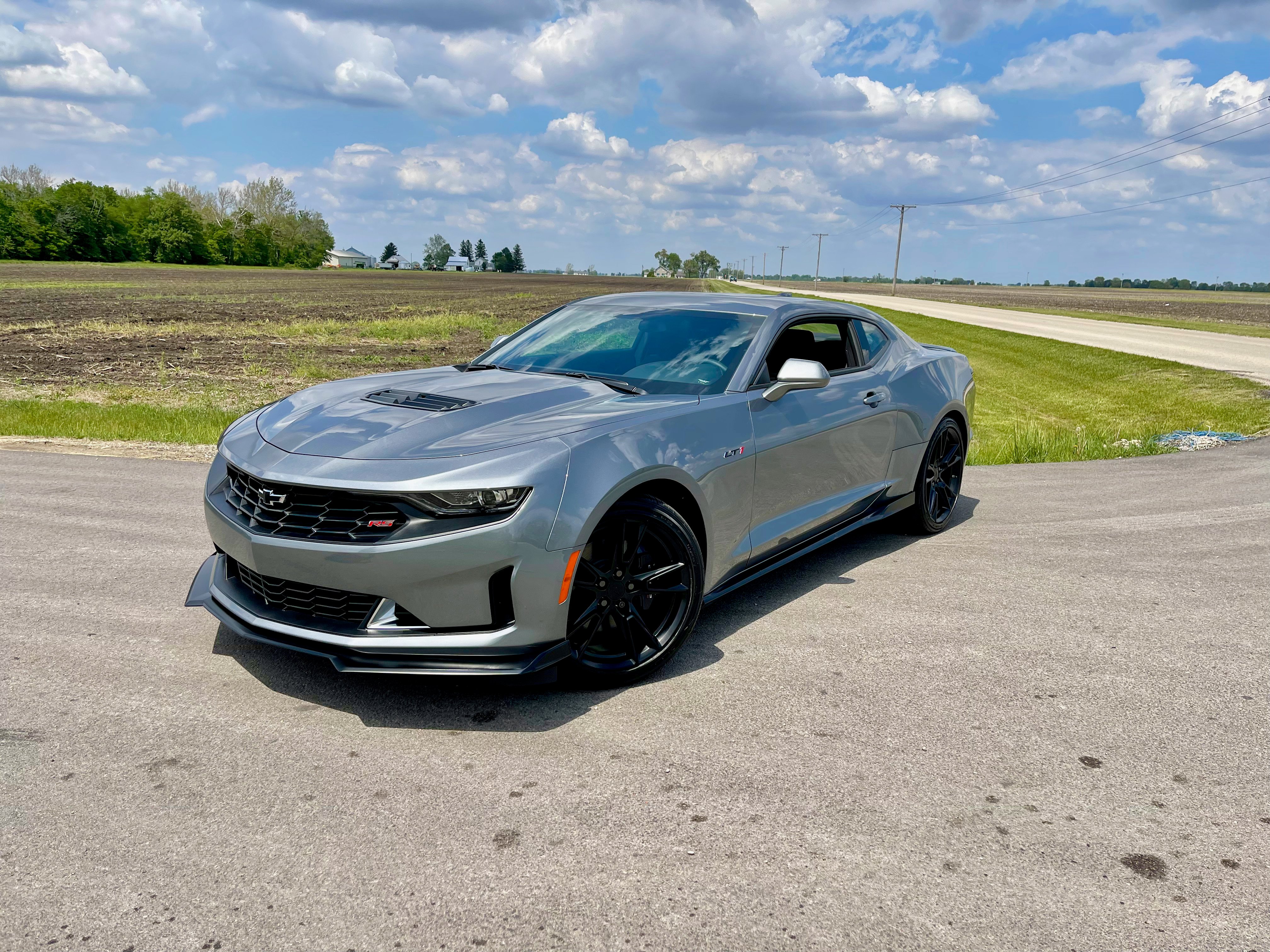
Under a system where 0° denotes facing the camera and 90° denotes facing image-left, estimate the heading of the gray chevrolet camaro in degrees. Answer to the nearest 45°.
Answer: approximately 45°
